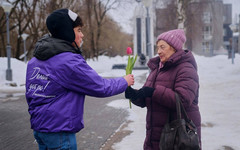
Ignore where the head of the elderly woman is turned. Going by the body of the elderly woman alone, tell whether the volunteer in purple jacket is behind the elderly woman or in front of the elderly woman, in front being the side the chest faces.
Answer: in front

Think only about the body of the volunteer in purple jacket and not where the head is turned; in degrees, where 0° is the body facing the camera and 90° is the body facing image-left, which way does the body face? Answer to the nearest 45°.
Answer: approximately 225°

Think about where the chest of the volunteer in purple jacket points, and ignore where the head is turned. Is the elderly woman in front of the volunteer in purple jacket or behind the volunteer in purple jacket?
in front

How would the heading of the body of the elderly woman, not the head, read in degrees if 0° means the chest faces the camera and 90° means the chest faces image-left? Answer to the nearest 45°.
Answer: approximately 45°

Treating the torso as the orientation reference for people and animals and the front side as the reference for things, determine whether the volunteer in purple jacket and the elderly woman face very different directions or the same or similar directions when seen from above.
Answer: very different directions
